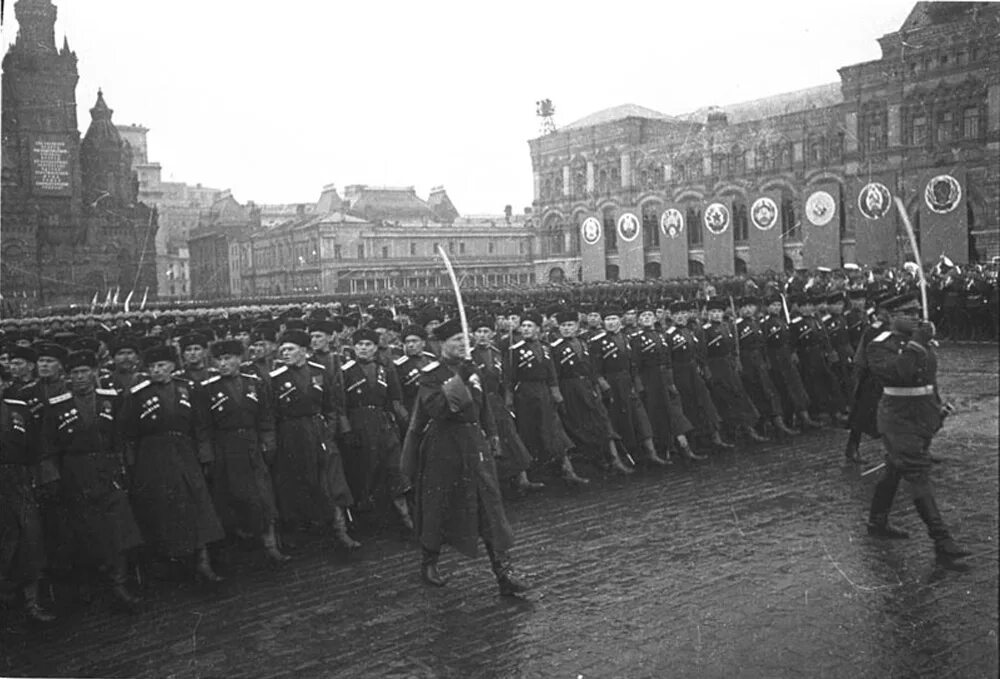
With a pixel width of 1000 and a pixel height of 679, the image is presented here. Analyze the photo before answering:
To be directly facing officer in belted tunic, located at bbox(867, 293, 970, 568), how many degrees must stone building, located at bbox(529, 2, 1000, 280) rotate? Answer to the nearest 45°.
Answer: approximately 45° to its left

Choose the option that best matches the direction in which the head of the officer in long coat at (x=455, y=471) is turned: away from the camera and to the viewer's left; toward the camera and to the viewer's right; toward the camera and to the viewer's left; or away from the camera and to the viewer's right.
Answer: toward the camera and to the viewer's right

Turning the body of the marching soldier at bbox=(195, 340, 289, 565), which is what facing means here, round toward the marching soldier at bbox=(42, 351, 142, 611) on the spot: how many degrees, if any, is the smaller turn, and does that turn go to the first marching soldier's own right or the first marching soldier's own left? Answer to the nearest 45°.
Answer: approximately 90° to the first marching soldier's own right

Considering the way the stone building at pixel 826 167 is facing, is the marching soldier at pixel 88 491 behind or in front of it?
in front

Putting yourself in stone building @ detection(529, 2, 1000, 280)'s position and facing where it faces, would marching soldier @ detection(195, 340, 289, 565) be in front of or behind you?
in front
